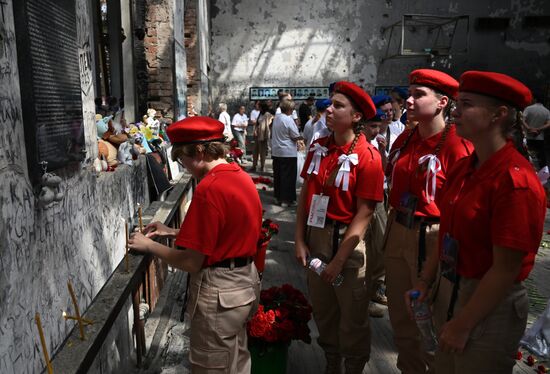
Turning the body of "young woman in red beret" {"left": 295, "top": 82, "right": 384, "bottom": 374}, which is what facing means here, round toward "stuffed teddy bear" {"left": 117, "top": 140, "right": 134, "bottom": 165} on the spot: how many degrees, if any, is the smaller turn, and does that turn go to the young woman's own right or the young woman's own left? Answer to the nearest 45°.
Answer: approximately 90° to the young woman's own right

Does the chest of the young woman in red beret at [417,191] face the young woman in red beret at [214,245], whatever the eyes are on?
yes

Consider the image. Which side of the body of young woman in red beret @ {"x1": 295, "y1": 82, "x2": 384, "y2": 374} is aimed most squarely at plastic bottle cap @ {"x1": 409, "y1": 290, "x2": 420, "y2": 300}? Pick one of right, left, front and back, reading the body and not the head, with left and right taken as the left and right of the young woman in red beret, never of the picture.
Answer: left

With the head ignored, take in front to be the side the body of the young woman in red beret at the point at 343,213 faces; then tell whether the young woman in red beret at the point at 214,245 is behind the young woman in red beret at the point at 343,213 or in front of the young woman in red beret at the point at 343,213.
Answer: in front

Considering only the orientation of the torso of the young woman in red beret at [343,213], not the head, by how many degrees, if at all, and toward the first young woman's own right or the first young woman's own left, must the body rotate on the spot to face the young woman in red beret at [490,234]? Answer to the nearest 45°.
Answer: approximately 90° to the first young woman's own left

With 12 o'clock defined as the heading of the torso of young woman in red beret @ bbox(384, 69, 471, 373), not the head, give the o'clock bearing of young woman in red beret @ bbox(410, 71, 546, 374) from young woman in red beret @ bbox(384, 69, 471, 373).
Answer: young woman in red beret @ bbox(410, 71, 546, 374) is roughly at 10 o'clock from young woman in red beret @ bbox(384, 69, 471, 373).

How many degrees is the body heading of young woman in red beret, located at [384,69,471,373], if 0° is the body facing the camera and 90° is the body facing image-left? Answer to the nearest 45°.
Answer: approximately 45°

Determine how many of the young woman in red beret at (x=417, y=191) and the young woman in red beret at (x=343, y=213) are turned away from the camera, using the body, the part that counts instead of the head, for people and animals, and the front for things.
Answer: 0

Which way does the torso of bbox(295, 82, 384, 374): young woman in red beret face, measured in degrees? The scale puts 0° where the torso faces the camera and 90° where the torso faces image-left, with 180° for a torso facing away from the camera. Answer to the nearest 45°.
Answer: approximately 45°

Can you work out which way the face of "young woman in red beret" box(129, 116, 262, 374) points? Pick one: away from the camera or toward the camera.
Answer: away from the camera
